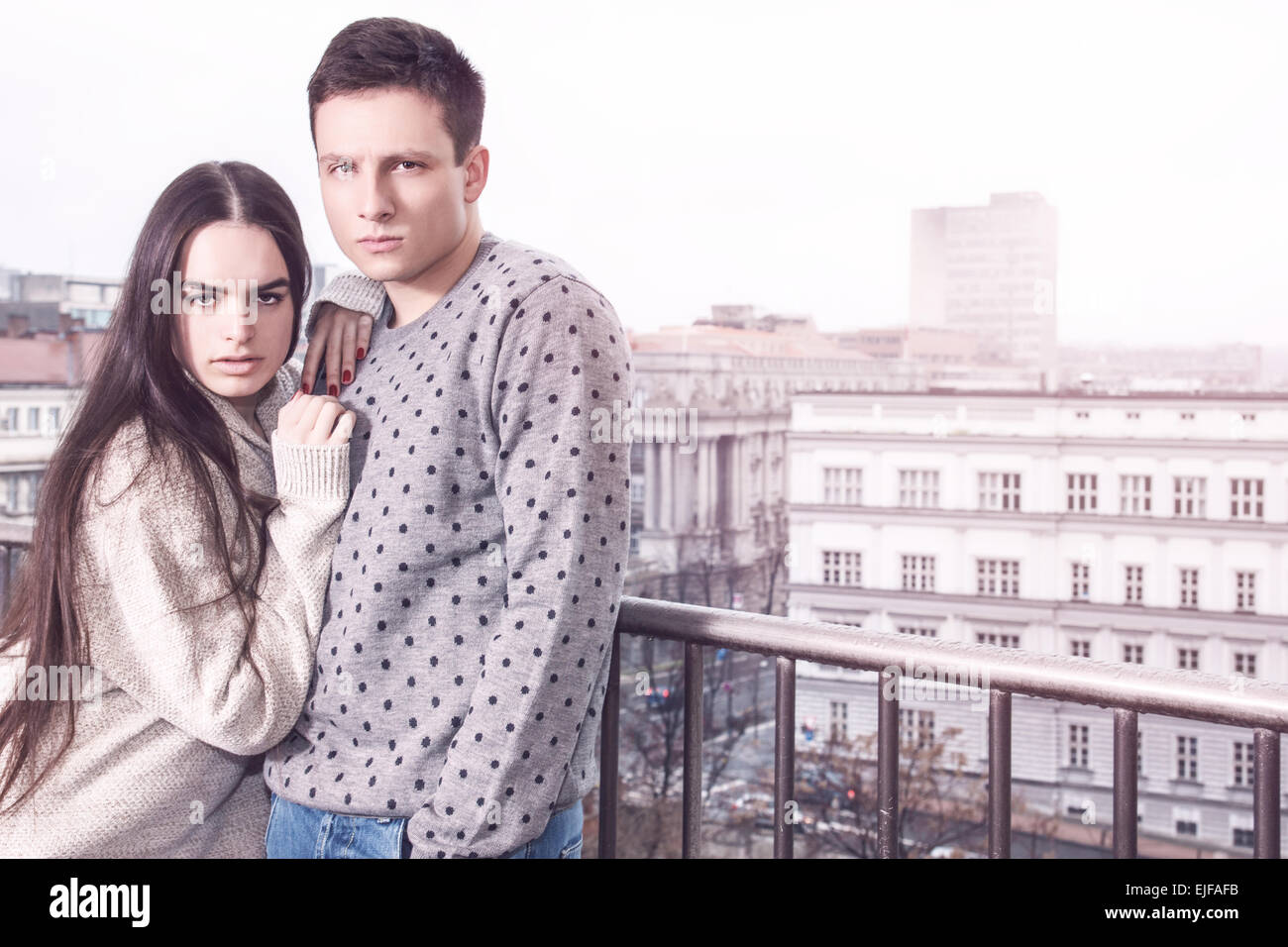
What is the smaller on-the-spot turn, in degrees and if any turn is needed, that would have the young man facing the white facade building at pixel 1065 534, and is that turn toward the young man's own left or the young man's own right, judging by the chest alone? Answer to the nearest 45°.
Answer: approximately 180°

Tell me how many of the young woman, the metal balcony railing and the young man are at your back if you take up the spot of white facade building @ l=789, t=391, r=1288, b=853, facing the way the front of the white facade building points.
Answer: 0

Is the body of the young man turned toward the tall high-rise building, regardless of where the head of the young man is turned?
no

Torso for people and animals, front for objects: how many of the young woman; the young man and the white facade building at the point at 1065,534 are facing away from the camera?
0

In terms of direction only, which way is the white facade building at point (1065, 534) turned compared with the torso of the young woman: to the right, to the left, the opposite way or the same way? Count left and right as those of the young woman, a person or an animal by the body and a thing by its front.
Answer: to the right

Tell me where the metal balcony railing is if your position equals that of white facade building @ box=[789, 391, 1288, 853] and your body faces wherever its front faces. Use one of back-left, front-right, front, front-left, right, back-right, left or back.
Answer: front

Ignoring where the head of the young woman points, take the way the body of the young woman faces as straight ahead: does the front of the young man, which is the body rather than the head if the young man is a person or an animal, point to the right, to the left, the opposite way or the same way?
to the right

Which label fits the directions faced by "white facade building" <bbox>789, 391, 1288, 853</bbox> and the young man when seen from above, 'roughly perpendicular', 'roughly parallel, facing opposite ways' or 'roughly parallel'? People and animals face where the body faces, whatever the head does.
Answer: roughly parallel

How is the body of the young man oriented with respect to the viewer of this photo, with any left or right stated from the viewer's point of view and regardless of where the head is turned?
facing the viewer and to the left of the viewer

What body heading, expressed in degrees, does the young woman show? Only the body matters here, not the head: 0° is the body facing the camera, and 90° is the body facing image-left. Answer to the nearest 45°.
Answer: approximately 315°

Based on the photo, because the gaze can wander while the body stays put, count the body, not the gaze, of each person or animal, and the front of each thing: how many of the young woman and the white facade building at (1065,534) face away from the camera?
0

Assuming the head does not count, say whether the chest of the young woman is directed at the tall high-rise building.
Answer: no

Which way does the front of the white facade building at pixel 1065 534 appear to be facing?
toward the camera

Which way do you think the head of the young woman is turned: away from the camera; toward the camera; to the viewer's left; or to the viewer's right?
toward the camera
